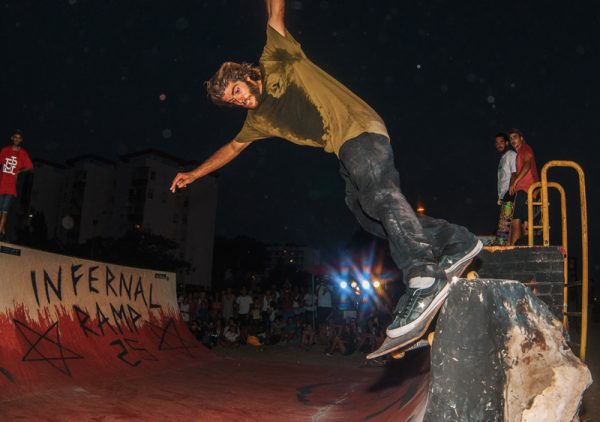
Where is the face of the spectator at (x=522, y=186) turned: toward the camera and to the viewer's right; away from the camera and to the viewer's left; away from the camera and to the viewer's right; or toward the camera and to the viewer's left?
toward the camera and to the viewer's left

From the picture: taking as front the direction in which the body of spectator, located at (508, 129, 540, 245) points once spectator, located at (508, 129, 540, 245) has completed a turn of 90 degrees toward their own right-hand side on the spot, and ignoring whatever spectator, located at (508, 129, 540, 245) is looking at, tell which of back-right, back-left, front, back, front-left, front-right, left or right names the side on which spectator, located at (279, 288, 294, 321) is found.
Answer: front

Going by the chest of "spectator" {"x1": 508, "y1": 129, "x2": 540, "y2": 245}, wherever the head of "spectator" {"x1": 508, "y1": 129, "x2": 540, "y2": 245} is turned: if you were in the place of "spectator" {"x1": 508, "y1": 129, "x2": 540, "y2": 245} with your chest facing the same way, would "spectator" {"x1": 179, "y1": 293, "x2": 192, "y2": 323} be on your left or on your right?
on your right

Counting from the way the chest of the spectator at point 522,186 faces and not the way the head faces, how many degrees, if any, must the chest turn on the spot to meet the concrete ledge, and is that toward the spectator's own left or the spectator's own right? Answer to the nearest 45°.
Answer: approximately 45° to the spectator's own left

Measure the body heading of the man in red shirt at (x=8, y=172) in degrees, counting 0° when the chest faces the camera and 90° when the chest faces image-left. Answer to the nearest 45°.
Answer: approximately 0°

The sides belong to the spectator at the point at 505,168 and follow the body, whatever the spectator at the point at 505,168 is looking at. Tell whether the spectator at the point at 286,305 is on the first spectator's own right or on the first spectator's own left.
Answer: on the first spectator's own right

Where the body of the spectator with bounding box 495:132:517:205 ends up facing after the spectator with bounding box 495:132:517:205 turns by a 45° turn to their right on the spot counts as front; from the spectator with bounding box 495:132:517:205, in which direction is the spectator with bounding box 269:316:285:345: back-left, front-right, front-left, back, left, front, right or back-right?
front-right

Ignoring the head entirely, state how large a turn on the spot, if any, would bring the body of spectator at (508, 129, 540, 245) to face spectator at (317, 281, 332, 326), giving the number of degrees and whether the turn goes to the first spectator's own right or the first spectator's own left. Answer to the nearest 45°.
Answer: approximately 90° to the first spectator's own right

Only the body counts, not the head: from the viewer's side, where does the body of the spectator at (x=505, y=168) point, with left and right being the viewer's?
facing the viewer and to the left of the viewer
